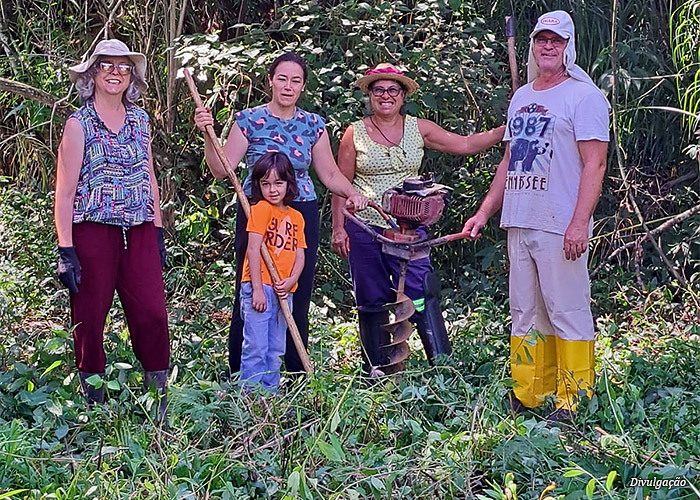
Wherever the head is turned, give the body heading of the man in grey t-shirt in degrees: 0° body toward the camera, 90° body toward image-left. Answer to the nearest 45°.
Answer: approximately 45°

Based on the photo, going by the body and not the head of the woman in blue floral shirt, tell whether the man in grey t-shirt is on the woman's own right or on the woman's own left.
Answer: on the woman's own left

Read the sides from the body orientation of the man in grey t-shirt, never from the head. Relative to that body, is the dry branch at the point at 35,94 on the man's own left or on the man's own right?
on the man's own right

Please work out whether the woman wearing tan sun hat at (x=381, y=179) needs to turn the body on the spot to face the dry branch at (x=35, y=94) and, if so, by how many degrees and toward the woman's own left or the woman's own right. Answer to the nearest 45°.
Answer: approximately 135° to the woman's own right

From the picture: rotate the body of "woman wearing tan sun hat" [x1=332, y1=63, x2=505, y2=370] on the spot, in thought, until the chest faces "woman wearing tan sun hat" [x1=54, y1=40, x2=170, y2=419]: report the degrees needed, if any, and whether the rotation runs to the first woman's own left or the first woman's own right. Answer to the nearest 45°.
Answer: approximately 45° to the first woman's own right

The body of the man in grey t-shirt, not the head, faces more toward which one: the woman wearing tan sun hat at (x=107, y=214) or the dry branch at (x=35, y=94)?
the woman wearing tan sun hat

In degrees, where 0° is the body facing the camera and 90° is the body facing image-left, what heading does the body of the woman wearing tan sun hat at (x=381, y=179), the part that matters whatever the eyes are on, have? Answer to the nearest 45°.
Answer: approximately 0°

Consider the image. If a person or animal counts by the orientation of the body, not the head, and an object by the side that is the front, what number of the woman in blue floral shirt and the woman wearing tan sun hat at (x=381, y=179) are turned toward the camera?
2

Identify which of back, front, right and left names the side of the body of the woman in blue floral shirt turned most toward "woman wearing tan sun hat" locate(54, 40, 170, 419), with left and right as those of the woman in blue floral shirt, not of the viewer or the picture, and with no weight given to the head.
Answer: right

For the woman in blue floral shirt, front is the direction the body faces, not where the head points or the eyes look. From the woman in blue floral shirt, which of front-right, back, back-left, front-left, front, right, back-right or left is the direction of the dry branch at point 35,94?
back-right

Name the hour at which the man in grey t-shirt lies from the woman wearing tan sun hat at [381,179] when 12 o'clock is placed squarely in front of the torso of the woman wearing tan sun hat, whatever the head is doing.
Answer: The man in grey t-shirt is roughly at 10 o'clock from the woman wearing tan sun hat.
